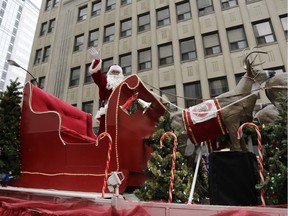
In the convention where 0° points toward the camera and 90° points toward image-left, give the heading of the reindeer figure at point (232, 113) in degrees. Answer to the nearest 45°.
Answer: approximately 270°

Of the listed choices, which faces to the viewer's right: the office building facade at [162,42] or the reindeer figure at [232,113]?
the reindeer figure

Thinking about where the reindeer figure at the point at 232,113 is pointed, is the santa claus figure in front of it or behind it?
behind

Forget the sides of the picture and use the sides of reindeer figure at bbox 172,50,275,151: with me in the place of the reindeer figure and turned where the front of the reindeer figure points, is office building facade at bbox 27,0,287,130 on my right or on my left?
on my left

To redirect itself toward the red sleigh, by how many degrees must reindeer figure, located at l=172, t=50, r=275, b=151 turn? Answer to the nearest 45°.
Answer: approximately 180°

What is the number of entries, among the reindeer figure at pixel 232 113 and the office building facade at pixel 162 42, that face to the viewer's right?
1

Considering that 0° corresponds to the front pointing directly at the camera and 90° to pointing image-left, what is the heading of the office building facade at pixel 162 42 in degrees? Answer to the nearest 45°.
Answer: approximately 45°

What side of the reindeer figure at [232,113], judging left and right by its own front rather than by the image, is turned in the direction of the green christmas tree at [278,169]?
front

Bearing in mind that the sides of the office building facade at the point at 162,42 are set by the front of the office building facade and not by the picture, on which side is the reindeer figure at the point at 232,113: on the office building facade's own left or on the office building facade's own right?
on the office building facade's own left

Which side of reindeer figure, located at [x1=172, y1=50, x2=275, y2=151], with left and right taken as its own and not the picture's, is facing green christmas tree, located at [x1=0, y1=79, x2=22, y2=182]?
back
